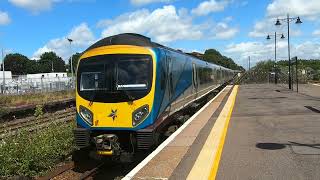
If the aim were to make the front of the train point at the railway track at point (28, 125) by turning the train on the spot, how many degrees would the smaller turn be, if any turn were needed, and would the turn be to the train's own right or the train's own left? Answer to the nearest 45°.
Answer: approximately 90° to the train's own right

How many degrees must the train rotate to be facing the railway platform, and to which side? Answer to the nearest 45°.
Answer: approximately 90° to its left

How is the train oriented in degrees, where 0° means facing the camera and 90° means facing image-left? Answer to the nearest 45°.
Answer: approximately 45°
